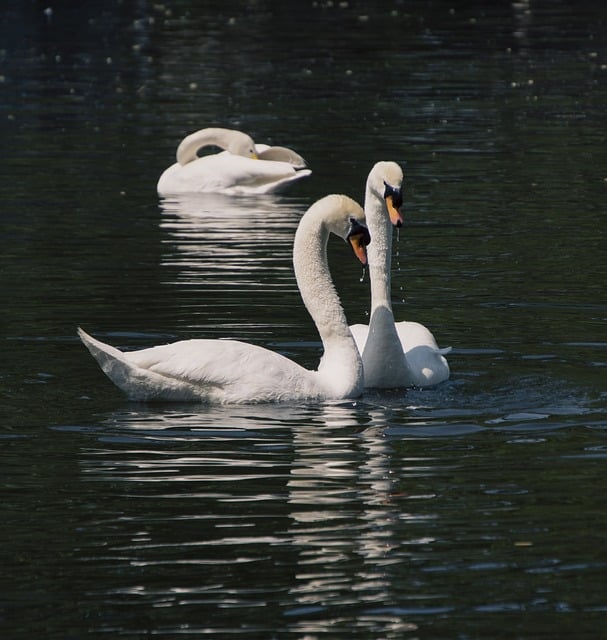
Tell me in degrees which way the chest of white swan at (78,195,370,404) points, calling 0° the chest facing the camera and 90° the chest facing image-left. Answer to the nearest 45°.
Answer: approximately 270°

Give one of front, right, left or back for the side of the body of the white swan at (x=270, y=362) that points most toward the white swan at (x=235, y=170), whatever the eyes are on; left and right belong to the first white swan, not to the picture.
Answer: left

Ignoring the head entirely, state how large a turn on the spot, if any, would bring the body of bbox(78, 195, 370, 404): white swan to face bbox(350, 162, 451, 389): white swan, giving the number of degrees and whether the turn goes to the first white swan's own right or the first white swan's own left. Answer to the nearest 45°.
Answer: approximately 45° to the first white swan's own left

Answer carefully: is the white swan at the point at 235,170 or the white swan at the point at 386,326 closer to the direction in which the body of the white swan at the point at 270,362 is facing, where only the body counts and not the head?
the white swan at the point at 386,326
